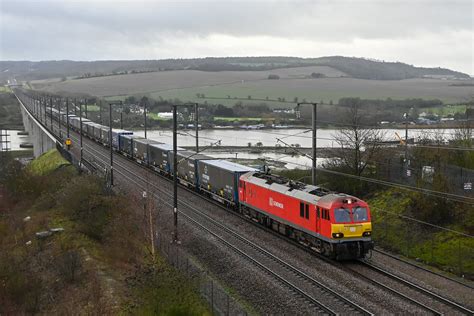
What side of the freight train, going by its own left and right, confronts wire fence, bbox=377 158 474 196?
left

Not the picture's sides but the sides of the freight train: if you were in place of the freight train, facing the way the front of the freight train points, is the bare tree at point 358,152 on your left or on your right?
on your left

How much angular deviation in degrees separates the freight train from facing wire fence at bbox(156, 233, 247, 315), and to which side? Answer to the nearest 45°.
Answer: approximately 90° to its right

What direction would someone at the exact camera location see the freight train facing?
facing the viewer and to the right of the viewer
